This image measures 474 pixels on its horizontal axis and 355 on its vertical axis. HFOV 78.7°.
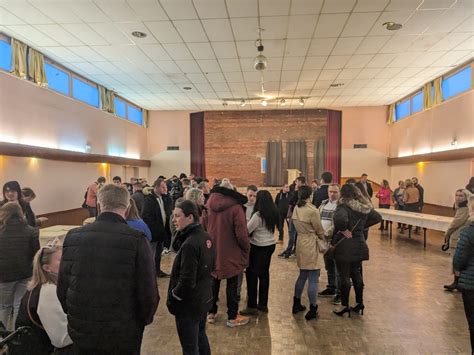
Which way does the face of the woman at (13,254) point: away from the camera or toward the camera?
away from the camera

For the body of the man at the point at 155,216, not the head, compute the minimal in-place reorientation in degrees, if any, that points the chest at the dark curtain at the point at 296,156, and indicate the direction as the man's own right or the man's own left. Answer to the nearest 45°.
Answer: approximately 90° to the man's own left

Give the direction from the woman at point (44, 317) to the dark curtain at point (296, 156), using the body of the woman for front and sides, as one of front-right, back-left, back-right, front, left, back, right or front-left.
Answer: front-left

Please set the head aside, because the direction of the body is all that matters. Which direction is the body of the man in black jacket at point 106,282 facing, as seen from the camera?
away from the camera

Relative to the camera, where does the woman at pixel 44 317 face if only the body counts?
to the viewer's right

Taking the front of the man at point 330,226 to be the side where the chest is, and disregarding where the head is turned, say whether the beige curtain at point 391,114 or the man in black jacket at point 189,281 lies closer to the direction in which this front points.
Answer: the man in black jacket

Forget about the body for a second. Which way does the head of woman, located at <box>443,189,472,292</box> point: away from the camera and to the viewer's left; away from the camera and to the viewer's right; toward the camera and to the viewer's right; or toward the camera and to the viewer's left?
toward the camera and to the viewer's left

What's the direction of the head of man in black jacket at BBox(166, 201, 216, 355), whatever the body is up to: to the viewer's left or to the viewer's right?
to the viewer's left

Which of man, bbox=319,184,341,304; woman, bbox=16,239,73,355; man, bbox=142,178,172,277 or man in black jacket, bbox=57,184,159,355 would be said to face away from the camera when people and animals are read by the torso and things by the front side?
the man in black jacket

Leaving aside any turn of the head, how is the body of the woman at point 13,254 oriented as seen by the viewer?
away from the camera

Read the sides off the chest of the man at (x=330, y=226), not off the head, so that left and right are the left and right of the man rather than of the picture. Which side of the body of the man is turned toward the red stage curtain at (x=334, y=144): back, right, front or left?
back

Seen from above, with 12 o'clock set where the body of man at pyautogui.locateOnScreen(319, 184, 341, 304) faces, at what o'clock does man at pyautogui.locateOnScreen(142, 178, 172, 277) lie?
man at pyautogui.locateOnScreen(142, 178, 172, 277) is roughly at 3 o'clock from man at pyautogui.locateOnScreen(319, 184, 341, 304).

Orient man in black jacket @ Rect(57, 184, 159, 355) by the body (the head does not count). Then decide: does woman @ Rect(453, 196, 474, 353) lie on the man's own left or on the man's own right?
on the man's own right

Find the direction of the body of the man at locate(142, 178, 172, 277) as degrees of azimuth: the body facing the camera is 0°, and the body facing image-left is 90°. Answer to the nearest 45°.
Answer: approximately 315°
